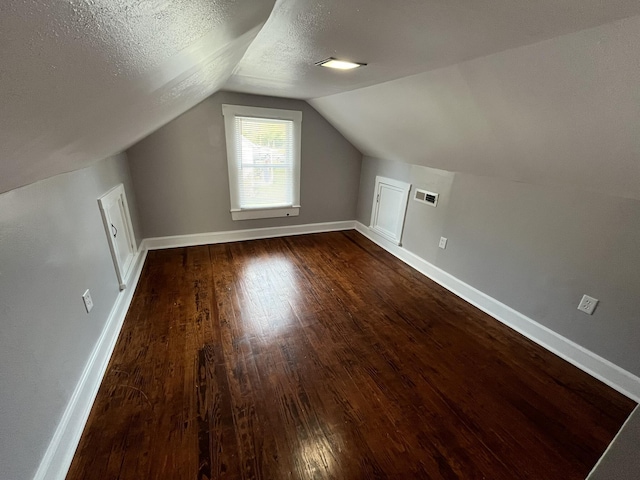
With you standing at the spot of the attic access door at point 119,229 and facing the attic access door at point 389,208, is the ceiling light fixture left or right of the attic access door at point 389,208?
right

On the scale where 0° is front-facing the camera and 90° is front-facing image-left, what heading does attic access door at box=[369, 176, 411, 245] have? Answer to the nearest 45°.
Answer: approximately 45°

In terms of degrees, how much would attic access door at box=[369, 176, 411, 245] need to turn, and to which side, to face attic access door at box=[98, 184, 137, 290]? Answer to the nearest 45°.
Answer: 0° — it already faces it

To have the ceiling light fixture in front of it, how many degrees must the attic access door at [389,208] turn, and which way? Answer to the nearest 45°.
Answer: approximately 45° to its left

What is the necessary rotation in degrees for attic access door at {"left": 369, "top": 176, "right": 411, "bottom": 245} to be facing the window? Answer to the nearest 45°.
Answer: approximately 45° to its right
